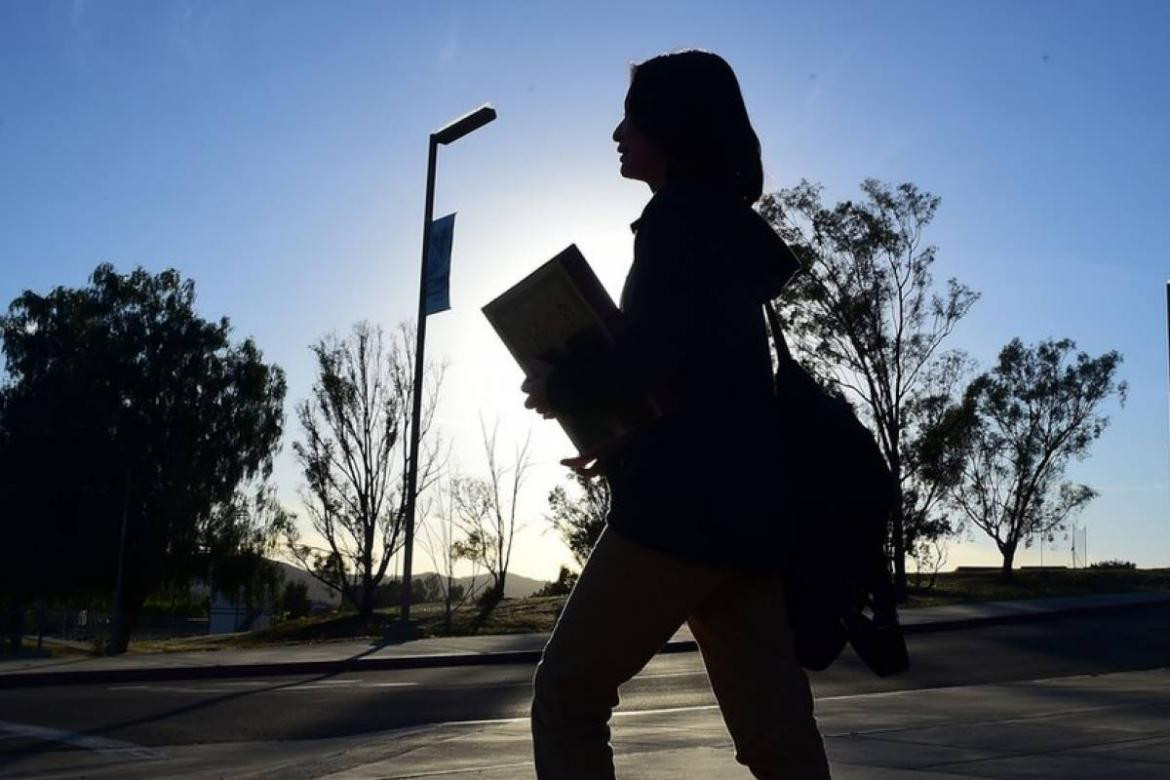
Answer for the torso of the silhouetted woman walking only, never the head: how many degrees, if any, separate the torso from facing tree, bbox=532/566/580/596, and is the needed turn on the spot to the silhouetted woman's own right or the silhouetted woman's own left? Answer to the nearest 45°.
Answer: approximately 90° to the silhouetted woman's own right

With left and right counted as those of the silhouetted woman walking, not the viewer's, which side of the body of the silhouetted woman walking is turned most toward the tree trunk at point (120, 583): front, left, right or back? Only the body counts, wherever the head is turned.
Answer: right

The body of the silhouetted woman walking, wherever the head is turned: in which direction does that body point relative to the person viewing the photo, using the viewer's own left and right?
facing to the left of the viewer

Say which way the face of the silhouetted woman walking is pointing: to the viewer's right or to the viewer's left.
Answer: to the viewer's left
